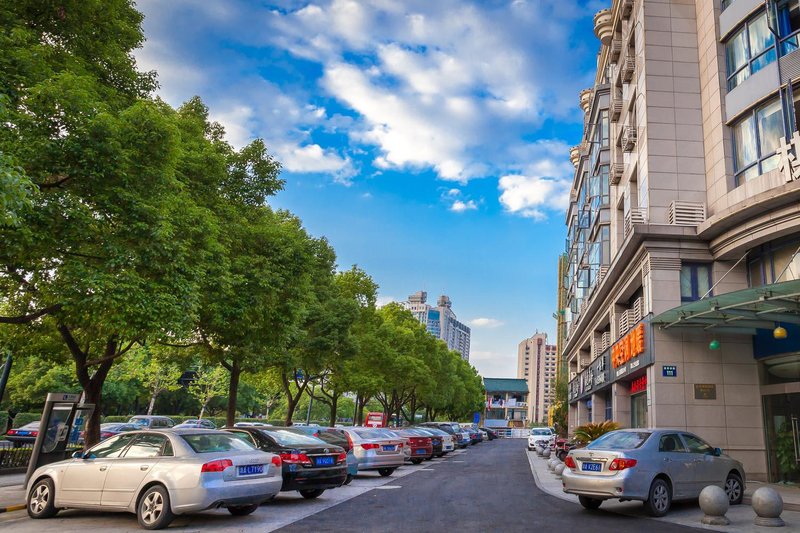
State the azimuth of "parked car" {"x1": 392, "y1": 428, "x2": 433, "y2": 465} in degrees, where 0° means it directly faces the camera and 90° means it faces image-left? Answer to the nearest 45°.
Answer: approximately 135°

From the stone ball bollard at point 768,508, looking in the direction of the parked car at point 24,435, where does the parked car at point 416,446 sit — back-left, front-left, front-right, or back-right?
front-right

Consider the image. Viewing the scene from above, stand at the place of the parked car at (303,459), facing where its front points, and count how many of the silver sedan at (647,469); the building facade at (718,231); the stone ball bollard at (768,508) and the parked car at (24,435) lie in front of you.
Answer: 1

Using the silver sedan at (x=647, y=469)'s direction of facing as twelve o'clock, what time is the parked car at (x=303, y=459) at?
The parked car is roughly at 7 o'clock from the silver sedan.

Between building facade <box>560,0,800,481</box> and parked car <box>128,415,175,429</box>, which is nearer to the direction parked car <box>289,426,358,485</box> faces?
the parked car

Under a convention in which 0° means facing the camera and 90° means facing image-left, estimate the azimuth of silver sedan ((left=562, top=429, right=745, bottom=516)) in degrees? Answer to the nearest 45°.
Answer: approximately 225°

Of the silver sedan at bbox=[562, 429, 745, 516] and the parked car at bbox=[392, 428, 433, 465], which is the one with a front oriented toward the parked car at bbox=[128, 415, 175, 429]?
the parked car at bbox=[392, 428, 433, 465]

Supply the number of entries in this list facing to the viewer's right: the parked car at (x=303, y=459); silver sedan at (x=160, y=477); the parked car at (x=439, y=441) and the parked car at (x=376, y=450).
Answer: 0

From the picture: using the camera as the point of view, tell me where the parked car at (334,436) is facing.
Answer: facing away from the viewer and to the left of the viewer

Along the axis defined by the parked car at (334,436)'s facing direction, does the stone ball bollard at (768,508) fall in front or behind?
behind

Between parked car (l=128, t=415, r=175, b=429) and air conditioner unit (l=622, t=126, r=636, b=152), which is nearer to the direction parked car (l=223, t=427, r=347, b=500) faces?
the parked car

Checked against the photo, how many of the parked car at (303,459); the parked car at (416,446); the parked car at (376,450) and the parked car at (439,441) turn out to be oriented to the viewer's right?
0

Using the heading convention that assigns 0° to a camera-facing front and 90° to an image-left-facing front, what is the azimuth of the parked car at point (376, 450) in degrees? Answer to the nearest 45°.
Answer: approximately 135°
